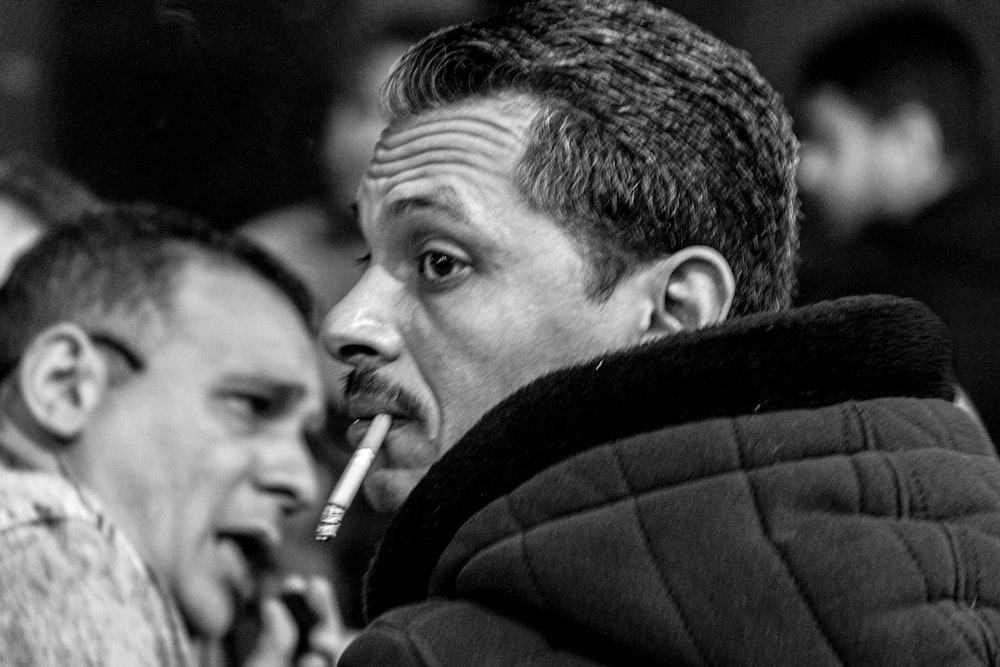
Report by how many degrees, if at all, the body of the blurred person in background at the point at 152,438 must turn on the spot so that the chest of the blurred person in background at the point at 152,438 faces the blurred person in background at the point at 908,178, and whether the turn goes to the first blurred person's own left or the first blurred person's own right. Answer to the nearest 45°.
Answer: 0° — they already face them

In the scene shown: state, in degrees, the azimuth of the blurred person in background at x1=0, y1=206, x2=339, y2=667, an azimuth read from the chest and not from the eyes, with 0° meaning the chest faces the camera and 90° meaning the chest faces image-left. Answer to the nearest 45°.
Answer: approximately 270°

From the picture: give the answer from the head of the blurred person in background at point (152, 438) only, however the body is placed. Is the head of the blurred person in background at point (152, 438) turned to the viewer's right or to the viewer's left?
to the viewer's right
